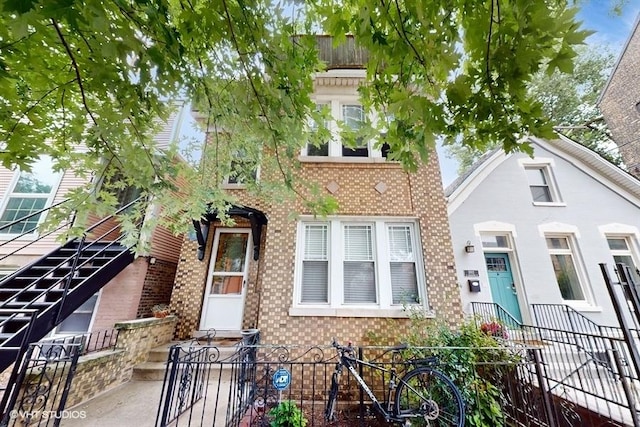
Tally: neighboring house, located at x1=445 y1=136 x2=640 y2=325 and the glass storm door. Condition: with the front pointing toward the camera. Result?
2

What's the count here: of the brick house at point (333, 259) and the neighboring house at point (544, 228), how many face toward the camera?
2

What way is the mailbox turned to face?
toward the camera

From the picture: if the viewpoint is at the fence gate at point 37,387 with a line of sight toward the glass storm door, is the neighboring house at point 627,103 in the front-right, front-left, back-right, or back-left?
front-right

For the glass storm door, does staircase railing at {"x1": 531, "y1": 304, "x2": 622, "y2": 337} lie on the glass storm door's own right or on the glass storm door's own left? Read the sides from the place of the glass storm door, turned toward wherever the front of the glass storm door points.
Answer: on the glass storm door's own left

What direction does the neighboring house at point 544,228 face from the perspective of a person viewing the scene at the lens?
facing the viewer

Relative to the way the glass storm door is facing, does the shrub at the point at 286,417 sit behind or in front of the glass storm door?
in front

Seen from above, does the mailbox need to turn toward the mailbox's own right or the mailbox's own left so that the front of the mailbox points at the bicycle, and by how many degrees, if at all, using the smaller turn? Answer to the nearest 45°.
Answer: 0° — it already faces it

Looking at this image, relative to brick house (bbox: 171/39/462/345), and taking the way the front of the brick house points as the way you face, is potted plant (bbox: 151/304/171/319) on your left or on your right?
on your right

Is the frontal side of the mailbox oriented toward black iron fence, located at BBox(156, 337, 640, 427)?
yes

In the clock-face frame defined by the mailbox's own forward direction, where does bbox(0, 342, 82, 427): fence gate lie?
The fence gate is roughly at 1 o'clock from the mailbox.

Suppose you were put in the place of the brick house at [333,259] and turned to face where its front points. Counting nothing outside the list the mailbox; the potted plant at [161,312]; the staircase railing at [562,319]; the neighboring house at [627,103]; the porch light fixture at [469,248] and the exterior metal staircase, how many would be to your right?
2
